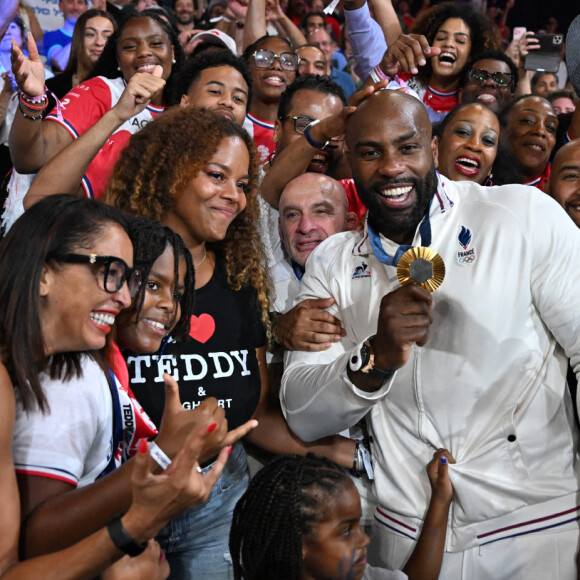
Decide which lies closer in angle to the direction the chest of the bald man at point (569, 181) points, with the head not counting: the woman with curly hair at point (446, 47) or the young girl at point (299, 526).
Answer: the young girl

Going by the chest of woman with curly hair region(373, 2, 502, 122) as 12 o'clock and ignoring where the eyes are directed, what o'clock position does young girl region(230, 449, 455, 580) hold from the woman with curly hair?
The young girl is roughly at 12 o'clock from the woman with curly hair.

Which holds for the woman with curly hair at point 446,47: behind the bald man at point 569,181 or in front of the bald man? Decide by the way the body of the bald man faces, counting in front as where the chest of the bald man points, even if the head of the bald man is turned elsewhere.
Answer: behind
